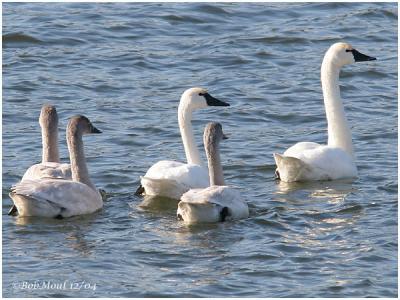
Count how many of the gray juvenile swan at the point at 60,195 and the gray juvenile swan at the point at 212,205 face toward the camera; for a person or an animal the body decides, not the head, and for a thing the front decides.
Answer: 0

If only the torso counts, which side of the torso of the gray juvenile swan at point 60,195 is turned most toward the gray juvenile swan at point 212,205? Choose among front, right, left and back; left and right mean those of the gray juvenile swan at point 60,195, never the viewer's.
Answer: front

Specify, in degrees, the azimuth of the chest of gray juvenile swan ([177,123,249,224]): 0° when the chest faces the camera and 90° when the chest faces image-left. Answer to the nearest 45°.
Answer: approximately 225°

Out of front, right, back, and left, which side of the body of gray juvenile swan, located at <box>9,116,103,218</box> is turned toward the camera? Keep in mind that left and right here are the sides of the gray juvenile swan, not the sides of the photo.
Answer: right

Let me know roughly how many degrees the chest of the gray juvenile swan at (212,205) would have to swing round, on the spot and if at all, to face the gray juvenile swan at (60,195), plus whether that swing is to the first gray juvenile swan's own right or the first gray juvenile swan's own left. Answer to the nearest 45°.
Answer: approximately 135° to the first gray juvenile swan's own left
